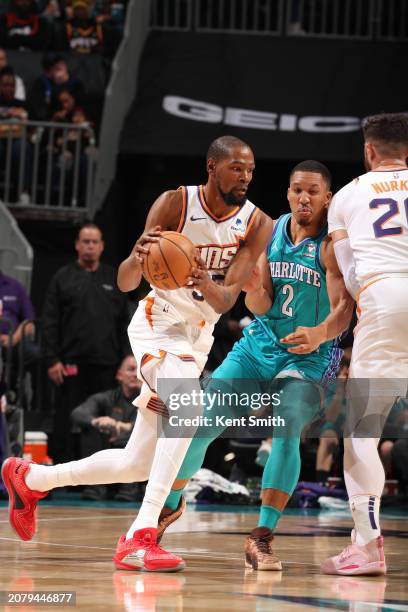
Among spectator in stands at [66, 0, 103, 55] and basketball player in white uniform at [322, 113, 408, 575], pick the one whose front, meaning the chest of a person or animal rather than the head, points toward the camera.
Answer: the spectator in stands

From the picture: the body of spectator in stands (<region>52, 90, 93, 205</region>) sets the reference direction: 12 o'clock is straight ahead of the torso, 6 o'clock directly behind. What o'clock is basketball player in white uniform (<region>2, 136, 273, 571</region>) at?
The basketball player in white uniform is roughly at 12 o'clock from the spectator in stands.

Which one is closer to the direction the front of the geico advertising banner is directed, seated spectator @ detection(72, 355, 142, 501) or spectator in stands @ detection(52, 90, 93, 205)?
the seated spectator

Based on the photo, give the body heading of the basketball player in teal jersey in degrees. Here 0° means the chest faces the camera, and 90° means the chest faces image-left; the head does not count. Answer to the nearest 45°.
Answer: approximately 45°

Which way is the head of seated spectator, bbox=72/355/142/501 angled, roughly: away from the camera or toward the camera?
toward the camera

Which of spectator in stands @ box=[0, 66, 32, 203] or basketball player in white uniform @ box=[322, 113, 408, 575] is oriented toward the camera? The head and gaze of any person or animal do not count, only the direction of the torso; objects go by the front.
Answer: the spectator in stands

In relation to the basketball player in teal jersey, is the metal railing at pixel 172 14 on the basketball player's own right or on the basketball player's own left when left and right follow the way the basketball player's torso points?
on the basketball player's own right

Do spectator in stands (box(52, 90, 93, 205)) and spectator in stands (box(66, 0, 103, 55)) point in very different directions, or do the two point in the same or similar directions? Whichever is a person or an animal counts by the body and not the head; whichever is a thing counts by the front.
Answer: same or similar directions

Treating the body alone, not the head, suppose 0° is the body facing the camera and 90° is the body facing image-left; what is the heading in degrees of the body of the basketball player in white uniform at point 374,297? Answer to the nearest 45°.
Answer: approximately 135°

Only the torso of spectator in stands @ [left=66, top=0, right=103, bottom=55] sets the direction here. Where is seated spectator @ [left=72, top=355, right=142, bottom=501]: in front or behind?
in front

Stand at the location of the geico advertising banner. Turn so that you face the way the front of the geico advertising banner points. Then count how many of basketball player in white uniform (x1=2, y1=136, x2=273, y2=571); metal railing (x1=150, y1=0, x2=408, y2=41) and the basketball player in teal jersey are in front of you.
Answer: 2

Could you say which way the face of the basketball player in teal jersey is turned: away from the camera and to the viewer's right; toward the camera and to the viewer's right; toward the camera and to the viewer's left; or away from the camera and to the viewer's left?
toward the camera and to the viewer's left

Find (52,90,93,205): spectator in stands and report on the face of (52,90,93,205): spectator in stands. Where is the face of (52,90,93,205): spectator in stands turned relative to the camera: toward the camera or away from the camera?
toward the camera

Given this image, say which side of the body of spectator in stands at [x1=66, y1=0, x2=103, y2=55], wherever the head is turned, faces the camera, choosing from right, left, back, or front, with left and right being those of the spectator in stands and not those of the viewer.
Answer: front

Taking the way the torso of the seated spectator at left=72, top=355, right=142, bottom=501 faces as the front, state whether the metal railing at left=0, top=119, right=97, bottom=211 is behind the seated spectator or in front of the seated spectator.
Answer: behind

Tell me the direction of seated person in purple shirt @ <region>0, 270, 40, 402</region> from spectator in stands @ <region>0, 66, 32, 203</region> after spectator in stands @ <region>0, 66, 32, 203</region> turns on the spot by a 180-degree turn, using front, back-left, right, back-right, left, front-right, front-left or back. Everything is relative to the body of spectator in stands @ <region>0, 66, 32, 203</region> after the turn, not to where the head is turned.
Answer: back

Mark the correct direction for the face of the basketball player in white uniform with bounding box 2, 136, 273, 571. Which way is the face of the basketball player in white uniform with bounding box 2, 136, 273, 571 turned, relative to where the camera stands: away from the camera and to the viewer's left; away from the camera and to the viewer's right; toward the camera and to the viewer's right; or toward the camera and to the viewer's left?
toward the camera and to the viewer's right

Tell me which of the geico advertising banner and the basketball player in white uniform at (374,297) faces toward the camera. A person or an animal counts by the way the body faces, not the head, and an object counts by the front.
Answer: the geico advertising banner
